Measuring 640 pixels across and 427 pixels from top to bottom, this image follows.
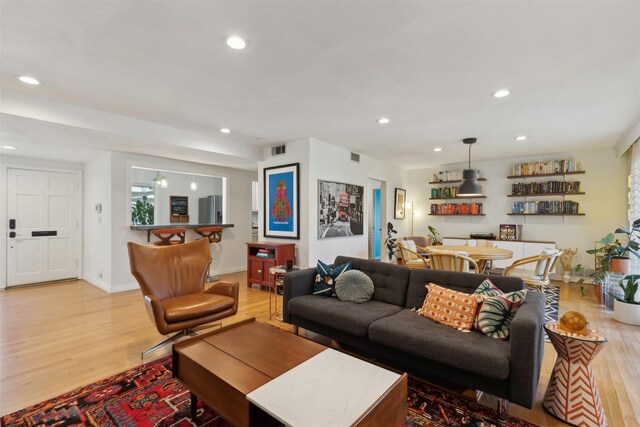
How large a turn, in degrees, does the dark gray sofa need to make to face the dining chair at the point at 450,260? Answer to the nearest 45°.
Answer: approximately 135° to its right

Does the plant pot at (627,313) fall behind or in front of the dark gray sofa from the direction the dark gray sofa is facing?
behind

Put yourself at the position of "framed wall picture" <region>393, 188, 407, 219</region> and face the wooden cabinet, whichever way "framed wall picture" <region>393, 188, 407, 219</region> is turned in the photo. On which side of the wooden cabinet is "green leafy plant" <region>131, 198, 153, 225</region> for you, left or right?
right

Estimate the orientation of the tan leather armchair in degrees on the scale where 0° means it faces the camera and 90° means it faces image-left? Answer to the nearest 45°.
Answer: approximately 315°

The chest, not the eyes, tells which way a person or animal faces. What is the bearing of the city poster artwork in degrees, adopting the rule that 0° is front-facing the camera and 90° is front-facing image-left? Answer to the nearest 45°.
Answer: approximately 315°

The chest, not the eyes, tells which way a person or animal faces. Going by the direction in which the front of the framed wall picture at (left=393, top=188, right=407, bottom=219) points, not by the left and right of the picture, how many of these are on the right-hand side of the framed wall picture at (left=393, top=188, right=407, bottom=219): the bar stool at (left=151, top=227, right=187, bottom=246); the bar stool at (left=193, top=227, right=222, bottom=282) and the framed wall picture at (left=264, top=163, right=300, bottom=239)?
3

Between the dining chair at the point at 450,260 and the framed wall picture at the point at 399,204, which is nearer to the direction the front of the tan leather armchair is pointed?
the dining chair

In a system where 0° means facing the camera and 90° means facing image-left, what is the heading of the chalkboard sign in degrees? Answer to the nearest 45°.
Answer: approximately 0°

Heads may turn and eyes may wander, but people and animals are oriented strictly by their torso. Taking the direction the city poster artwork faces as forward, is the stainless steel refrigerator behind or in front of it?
behind

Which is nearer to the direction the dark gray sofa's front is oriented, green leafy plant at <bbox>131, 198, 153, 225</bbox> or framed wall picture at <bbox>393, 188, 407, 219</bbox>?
the green leafy plant

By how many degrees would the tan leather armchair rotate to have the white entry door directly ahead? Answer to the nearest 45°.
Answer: approximately 180°
